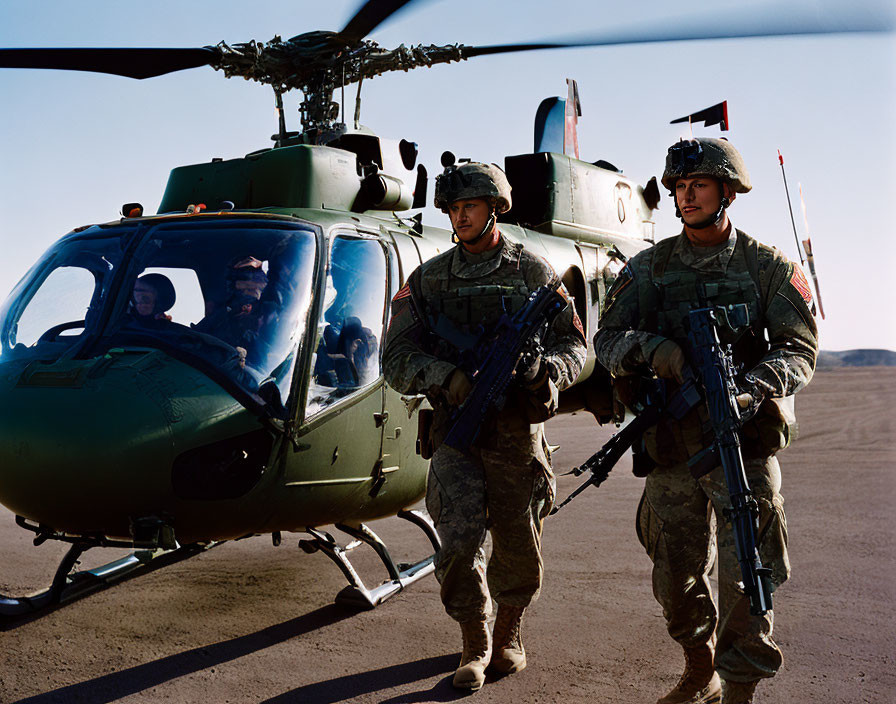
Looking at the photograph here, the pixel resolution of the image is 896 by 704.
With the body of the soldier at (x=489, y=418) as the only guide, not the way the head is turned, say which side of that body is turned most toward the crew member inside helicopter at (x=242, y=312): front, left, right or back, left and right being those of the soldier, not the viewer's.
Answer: right

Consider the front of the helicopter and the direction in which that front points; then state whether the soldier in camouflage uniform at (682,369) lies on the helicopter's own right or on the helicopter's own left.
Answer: on the helicopter's own left

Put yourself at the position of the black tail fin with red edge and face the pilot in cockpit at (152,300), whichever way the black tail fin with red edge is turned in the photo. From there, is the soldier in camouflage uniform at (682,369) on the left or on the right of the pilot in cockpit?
left

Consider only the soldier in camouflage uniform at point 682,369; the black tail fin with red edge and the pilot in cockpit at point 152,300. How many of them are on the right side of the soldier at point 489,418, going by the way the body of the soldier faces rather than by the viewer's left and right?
1

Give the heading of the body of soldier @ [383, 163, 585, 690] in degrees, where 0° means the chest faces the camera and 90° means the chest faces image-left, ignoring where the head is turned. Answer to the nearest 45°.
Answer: approximately 0°

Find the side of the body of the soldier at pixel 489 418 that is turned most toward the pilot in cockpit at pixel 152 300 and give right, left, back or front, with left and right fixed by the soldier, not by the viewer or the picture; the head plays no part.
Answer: right

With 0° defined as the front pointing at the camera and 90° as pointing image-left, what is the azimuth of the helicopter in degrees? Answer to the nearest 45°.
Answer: approximately 45°
